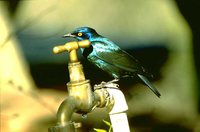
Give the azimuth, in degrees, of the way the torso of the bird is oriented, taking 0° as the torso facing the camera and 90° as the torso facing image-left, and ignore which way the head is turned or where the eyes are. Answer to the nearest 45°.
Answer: approximately 90°
